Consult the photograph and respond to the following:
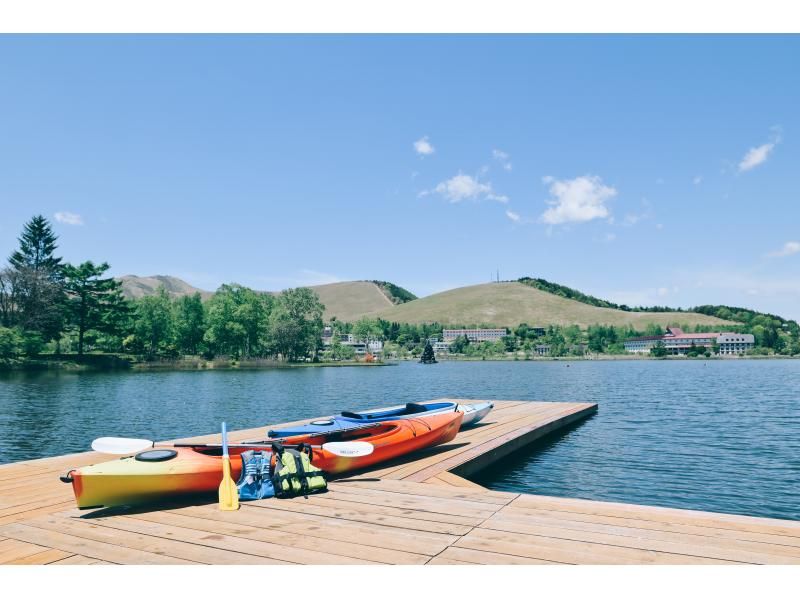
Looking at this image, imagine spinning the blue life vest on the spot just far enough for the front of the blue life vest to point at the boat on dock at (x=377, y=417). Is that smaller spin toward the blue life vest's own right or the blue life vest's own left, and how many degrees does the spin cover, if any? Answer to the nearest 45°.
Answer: approximately 135° to the blue life vest's own left

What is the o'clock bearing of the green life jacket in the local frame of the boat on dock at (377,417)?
The green life jacket is roughly at 5 o'clock from the boat on dock.

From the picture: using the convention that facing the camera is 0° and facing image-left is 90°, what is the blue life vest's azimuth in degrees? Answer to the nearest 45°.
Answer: approximately 0°

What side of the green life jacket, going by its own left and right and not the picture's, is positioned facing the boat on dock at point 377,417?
back

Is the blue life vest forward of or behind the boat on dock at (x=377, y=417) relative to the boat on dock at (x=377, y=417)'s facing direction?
behind

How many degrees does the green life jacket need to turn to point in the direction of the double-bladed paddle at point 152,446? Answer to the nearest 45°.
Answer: approximately 135° to its right

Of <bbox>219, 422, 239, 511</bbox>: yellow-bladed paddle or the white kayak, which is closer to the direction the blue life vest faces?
the yellow-bladed paddle

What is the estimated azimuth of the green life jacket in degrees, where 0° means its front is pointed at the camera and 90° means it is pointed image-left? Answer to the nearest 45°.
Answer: approximately 0°

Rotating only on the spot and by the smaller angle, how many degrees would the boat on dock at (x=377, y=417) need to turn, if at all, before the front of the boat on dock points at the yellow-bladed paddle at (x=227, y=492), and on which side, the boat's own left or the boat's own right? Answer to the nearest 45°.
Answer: approximately 135° to the boat's own right
